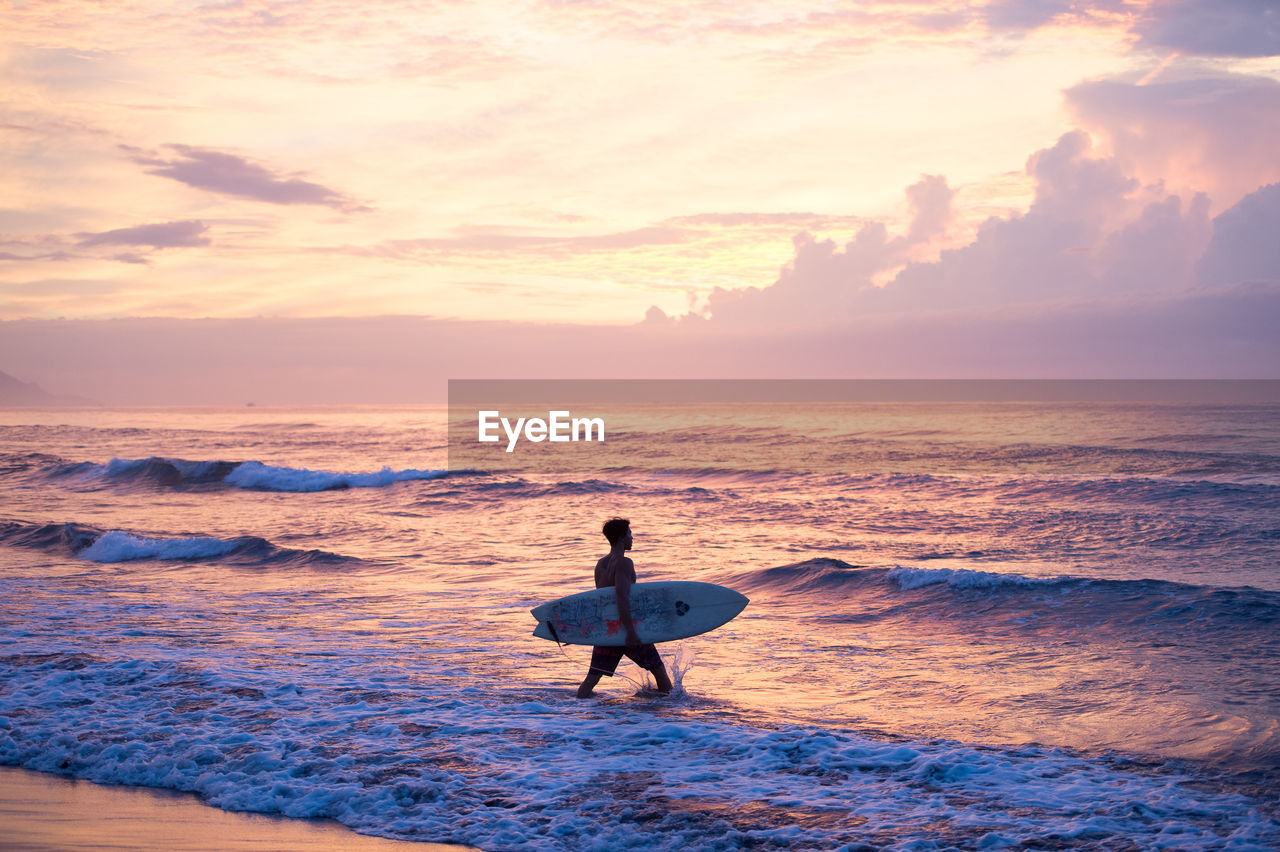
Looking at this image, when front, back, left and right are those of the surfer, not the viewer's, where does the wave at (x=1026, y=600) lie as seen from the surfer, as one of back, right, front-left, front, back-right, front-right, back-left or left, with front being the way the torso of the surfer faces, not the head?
front-left

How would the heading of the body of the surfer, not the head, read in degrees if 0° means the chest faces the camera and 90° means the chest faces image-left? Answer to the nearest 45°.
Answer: approximately 270°

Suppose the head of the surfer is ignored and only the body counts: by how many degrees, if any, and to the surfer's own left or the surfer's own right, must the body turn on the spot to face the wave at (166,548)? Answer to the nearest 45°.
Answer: approximately 135° to the surfer's own left

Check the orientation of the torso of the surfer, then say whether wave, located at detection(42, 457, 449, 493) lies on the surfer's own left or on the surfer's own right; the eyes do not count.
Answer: on the surfer's own left
